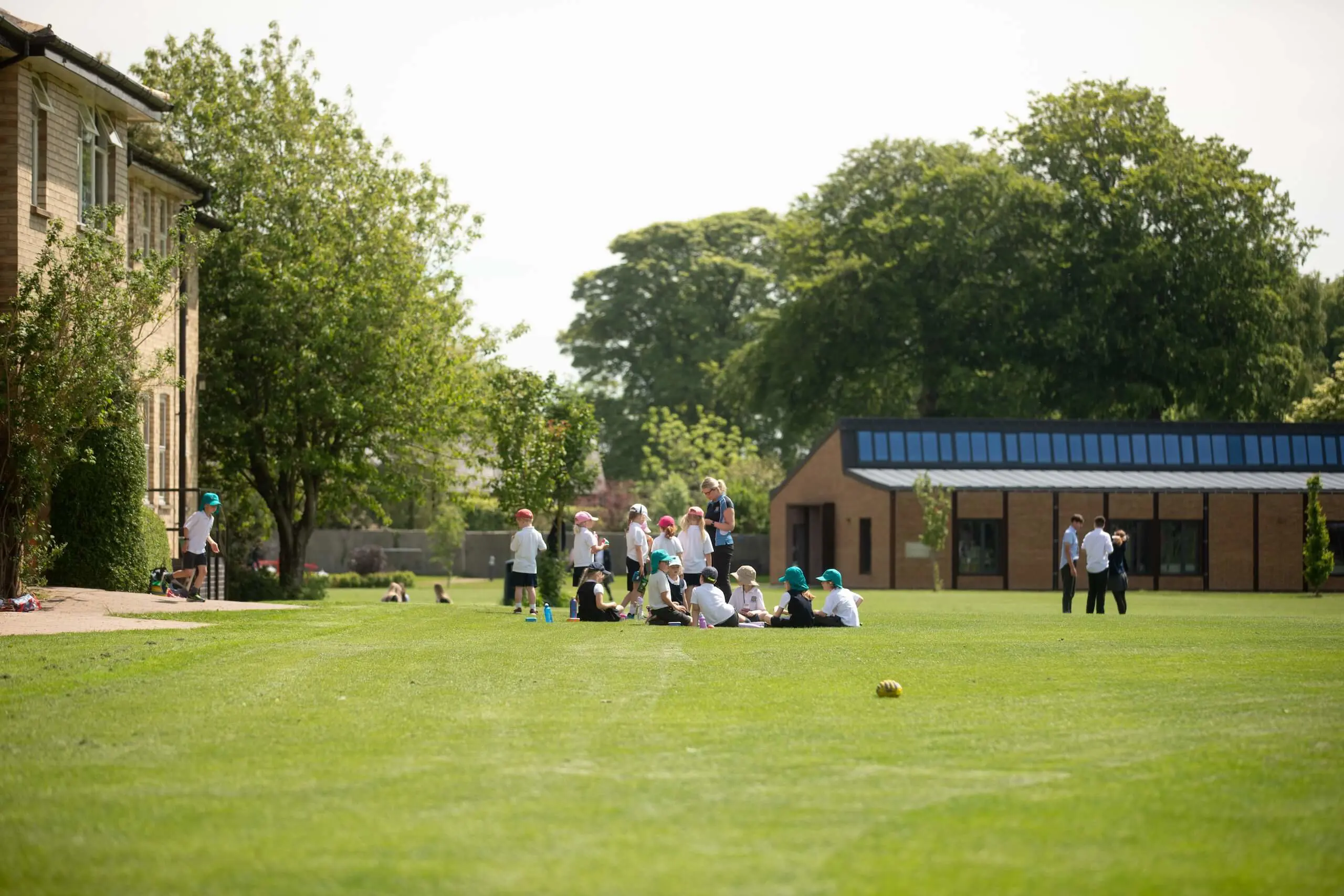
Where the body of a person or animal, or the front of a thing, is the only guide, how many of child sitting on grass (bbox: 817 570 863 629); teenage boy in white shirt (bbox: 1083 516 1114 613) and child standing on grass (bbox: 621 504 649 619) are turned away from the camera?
1

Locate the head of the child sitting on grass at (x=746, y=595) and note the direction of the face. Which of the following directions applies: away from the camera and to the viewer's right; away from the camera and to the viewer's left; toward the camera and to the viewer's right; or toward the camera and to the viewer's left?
toward the camera and to the viewer's left

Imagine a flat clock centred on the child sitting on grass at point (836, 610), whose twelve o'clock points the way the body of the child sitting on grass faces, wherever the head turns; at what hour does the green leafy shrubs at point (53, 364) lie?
The green leafy shrubs is roughly at 12 o'clock from the child sitting on grass.

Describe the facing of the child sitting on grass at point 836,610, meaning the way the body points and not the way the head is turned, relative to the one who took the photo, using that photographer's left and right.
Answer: facing to the left of the viewer

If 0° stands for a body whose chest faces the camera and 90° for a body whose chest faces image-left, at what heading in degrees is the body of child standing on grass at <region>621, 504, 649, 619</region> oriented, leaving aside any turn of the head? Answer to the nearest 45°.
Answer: approximately 270°

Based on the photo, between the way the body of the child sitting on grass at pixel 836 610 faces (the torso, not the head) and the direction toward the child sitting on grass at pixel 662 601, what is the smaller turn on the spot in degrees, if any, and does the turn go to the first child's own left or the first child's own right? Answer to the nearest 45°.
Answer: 0° — they already face them

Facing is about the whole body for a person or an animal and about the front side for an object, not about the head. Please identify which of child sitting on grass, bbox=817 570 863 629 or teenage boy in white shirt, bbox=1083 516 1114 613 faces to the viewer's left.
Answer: the child sitting on grass
